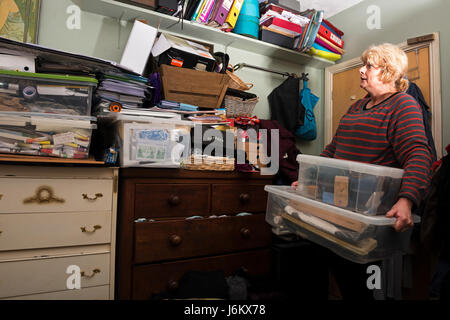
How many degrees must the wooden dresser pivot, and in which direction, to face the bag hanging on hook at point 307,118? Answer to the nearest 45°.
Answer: approximately 90° to its left

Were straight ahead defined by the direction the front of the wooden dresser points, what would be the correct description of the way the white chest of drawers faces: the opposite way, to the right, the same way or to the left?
the same way

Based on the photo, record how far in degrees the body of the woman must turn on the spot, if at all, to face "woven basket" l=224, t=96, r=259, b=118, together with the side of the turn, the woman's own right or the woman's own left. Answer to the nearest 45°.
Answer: approximately 90° to the woman's own right

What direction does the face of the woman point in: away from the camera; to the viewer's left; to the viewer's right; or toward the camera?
to the viewer's left

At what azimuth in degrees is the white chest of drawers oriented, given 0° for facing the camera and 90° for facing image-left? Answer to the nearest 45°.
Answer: approximately 315°

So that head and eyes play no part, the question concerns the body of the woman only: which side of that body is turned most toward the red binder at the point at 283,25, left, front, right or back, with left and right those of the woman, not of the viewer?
right

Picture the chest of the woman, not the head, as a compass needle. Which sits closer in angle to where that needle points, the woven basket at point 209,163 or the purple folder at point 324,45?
the woven basket

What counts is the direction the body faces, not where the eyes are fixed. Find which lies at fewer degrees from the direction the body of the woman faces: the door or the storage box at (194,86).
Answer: the storage box

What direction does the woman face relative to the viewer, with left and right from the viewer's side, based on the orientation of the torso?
facing the viewer and to the left of the viewer

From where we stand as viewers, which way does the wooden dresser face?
facing the viewer and to the right of the viewer
